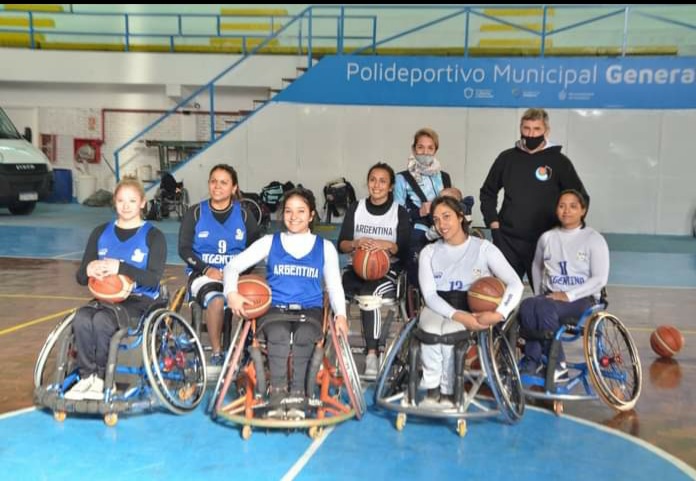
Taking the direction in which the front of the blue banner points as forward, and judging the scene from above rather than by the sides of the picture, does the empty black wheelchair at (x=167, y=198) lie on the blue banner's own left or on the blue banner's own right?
on the blue banner's own right

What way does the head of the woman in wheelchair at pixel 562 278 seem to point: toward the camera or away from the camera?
toward the camera

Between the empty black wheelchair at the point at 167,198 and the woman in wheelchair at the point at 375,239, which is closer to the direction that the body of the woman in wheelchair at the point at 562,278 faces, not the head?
the woman in wheelchair

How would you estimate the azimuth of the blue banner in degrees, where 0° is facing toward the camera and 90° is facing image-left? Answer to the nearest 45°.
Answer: approximately 0°

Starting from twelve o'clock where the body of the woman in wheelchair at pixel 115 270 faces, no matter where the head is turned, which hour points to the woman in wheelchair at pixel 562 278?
the woman in wheelchair at pixel 562 278 is roughly at 8 o'clock from the woman in wheelchair at pixel 115 270.

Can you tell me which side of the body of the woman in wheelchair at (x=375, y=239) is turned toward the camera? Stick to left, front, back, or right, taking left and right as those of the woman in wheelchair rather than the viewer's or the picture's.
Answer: front

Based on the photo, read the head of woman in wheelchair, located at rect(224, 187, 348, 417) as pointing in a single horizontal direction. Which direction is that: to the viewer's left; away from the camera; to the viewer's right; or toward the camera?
toward the camera

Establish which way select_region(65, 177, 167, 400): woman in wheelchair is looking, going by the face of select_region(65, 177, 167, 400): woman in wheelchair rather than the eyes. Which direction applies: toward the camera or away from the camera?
toward the camera

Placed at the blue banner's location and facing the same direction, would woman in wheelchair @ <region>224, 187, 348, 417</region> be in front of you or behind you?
in front

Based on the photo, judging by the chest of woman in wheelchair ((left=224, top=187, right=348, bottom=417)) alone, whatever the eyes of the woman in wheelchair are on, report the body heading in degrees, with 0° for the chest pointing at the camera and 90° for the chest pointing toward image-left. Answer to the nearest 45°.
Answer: approximately 0°

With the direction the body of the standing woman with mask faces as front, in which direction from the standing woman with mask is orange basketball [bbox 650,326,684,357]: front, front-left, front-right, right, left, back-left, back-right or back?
left

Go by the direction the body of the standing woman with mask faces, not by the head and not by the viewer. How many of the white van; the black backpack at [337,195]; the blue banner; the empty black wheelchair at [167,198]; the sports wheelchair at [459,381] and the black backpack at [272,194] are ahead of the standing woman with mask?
1

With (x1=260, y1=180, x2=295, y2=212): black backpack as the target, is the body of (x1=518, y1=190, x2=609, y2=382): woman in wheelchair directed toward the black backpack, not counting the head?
no

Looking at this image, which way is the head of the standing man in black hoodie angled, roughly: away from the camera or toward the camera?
toward the camera

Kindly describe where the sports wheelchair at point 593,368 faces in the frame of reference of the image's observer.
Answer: facing the viewer and to the left of the viewer

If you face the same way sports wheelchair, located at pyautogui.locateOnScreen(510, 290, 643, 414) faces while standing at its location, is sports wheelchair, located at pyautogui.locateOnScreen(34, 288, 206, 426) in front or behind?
in front

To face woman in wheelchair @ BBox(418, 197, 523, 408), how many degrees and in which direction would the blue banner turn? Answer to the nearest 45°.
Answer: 0° — it already faces them

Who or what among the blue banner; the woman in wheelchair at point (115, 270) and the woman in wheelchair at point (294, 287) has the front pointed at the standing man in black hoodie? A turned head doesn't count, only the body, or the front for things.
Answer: the blue banner

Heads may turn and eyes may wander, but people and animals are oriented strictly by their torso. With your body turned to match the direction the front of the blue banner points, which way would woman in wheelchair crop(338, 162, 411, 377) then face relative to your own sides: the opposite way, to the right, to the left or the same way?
the same way

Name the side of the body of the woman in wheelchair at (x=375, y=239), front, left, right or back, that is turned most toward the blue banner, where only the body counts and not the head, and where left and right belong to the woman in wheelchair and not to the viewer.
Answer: back

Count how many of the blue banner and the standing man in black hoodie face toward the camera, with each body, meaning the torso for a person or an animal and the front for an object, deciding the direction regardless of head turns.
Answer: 2
